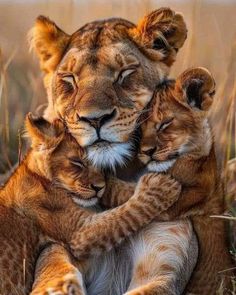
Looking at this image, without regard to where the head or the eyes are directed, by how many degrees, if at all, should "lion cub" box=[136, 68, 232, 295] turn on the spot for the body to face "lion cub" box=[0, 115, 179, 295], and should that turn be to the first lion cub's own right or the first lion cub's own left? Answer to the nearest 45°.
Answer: approximately 45° to the first lion cub's own right

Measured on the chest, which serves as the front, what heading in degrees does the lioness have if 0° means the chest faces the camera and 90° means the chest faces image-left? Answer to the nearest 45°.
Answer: approximately 0°

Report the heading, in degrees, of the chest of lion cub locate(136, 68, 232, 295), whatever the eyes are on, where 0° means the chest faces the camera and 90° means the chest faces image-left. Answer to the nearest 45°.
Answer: approximately 45°

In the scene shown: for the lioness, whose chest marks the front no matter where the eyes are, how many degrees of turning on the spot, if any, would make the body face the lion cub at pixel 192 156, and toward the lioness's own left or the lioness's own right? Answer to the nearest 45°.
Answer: approximately 45° to the lioness's own left
